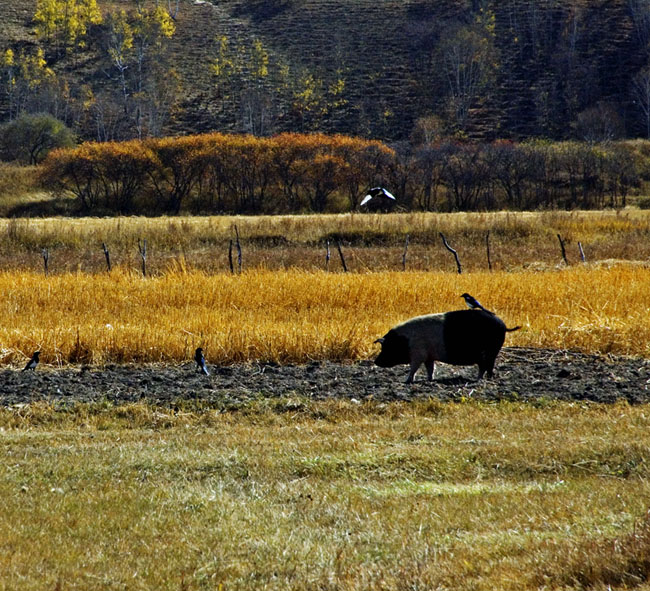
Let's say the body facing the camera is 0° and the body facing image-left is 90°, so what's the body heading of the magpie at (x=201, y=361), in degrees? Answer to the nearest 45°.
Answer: approximately 135°

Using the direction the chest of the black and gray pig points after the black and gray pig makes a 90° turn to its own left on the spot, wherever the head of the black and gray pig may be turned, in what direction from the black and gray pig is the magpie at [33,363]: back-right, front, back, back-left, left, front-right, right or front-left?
right

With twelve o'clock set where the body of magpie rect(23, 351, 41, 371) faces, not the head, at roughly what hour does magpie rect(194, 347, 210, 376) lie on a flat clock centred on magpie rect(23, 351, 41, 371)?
magpie rect(194, 347, 210, 376) is roughly at 1 o'clock from magpie rect(23, 351, 41, 371).

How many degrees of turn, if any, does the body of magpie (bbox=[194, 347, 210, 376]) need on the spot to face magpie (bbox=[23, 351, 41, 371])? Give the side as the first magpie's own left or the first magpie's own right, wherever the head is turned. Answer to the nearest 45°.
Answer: approximately 45° to the first magpie's own left

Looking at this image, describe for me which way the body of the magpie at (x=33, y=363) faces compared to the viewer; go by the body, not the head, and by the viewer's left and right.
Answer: facing to the right of the viewer

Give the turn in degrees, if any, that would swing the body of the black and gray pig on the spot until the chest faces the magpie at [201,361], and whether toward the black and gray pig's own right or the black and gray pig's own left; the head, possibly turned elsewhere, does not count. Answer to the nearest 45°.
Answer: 0° — it already faces it

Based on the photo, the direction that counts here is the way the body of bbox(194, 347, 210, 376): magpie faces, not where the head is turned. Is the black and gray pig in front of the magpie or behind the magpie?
behind

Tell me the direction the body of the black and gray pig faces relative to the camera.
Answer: to the viewer's left
